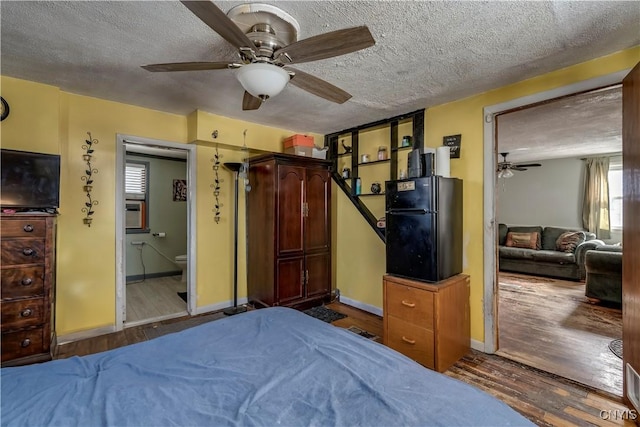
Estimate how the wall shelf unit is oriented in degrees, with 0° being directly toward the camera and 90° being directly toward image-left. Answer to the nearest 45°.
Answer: approximately 45°

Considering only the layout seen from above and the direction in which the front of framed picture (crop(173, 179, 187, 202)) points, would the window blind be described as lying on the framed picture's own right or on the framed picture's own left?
on the framed picture's own right

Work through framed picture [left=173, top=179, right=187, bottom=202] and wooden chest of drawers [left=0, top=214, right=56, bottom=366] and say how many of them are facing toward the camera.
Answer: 2

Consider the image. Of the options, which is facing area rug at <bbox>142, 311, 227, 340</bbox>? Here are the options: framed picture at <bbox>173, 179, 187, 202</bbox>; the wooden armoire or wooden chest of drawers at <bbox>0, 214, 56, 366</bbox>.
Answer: the framed picture

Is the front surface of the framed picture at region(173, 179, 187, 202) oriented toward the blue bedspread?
yes
